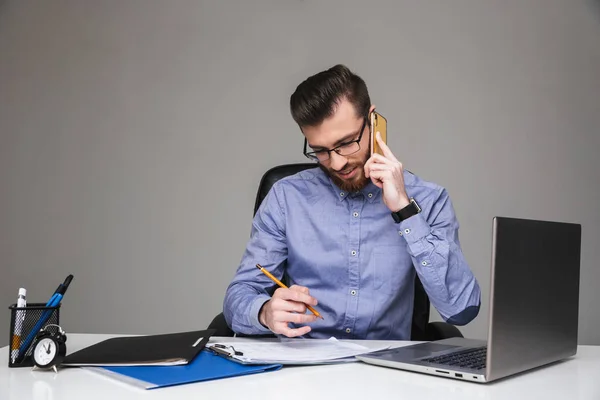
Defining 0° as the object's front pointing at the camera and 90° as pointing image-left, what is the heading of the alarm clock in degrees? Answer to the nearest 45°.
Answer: approximately 45°

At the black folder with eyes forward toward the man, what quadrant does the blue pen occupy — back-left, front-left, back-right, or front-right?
back-left

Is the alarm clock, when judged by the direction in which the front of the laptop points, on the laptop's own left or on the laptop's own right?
on the laptop's own left

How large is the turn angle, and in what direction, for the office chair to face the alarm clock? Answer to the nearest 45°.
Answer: approximately 45° to its right

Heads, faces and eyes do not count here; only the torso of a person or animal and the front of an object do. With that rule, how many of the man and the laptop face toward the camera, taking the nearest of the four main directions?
1

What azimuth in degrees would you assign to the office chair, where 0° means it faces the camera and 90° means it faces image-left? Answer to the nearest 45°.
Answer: approximately 0°

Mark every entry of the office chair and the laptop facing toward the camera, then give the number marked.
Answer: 1

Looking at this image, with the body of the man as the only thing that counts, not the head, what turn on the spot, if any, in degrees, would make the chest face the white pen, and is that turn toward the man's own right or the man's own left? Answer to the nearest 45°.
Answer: approximately 45° to the man's own right
